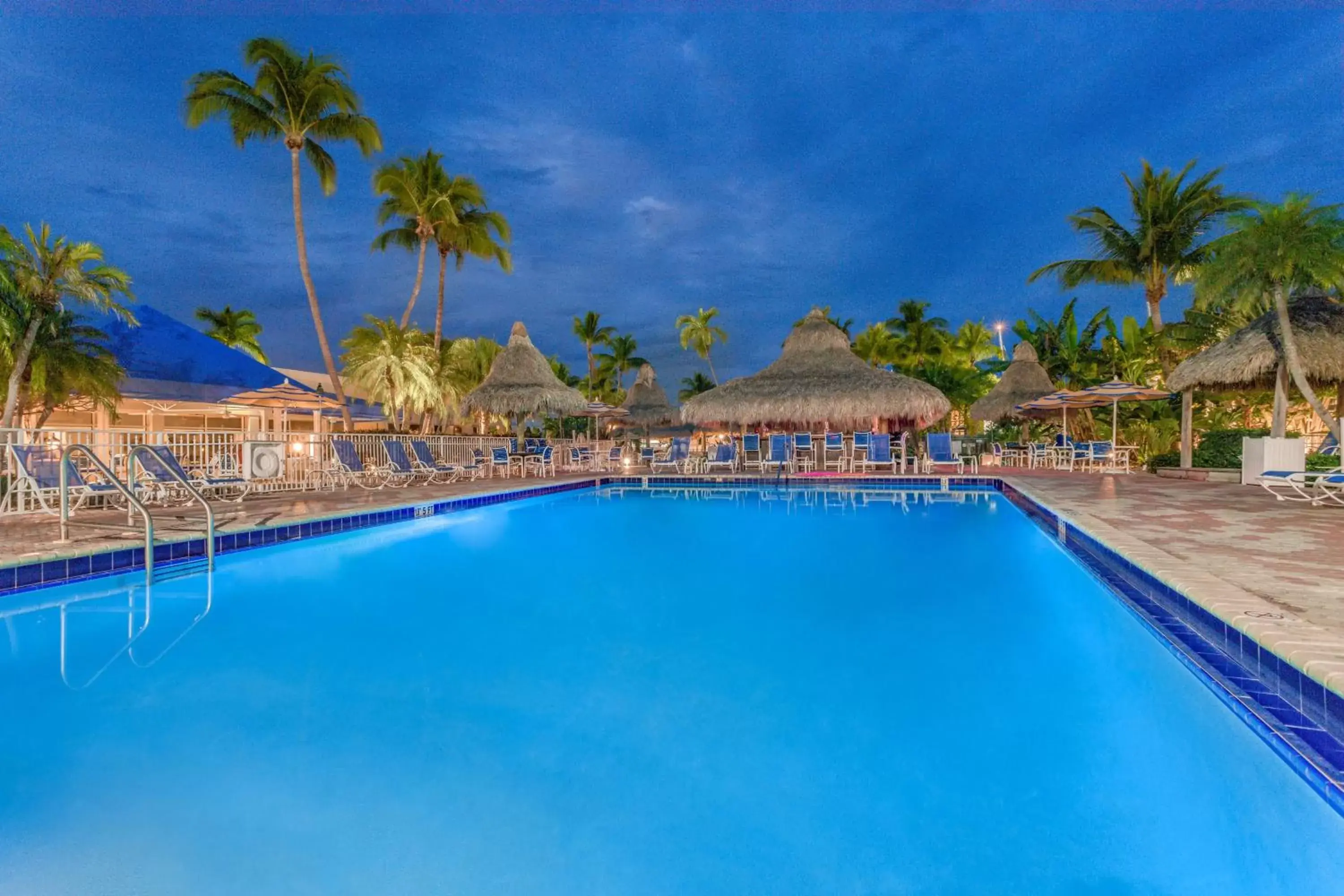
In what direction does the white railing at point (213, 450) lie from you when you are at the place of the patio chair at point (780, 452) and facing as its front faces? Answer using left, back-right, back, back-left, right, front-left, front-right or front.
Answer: front-right

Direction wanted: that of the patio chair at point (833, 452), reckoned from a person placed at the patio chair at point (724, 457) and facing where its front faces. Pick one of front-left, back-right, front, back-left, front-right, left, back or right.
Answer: back-left

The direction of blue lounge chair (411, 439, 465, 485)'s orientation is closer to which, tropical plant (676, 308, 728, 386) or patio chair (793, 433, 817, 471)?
the patio chair

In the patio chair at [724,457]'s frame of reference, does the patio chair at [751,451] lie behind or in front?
behind

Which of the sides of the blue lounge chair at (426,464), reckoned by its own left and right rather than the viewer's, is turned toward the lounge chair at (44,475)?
right

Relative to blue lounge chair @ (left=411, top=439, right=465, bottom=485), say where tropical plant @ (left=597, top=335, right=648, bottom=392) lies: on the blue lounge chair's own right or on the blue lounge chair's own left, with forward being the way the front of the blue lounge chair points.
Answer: on the blue lounge chair's own left

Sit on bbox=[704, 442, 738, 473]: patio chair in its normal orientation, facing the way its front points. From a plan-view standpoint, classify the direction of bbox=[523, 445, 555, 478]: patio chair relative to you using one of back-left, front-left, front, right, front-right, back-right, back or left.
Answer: front-right

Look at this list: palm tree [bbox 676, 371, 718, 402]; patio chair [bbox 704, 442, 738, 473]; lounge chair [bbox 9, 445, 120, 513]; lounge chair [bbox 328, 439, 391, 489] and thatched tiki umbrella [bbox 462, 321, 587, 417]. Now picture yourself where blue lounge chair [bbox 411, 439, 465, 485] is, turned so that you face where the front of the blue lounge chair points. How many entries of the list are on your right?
2

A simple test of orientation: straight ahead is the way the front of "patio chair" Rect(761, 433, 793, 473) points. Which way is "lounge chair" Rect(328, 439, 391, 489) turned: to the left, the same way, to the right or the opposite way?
to the left

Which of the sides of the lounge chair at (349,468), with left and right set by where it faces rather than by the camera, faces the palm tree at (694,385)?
left

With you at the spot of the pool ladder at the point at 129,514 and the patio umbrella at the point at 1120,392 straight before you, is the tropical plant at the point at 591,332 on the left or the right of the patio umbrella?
left

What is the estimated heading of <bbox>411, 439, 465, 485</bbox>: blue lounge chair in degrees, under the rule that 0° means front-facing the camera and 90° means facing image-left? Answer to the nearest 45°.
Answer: approximately 315°

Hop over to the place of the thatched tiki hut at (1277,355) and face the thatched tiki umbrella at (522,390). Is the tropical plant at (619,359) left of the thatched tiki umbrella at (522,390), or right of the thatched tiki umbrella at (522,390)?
right

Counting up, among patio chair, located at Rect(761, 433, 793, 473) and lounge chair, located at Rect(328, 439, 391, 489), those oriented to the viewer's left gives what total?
0

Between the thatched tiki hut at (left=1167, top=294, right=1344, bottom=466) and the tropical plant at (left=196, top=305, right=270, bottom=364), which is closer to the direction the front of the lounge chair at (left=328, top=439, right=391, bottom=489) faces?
the thatched tiki hut

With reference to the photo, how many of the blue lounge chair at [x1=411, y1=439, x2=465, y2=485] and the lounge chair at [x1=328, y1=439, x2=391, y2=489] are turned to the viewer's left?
0
